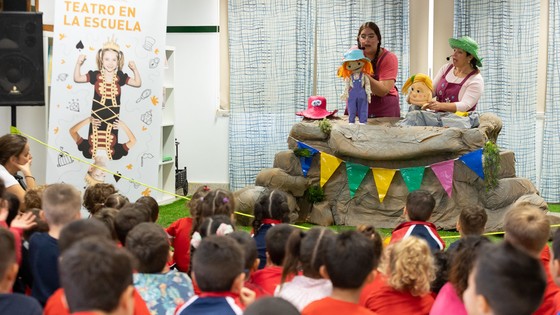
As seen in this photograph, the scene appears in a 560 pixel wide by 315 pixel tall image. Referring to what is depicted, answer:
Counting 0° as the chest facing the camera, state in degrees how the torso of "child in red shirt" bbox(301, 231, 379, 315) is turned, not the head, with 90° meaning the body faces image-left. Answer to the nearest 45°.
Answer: approximately 180°

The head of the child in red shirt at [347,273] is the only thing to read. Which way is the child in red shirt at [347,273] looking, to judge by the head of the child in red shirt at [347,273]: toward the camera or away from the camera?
away from the camera

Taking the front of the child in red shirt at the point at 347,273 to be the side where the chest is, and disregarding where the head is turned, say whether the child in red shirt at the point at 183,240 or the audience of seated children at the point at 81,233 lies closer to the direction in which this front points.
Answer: the child in red shirt

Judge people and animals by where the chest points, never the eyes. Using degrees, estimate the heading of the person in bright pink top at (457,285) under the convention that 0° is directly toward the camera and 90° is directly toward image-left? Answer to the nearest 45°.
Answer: approximately 225°

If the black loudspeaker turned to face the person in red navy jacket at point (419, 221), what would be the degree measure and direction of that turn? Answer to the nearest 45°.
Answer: approximately 45° to its left

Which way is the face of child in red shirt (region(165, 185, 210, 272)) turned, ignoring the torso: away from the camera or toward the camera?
away from the camera

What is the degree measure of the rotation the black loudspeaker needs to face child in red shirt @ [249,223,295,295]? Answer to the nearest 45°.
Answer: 0° — it already faces them

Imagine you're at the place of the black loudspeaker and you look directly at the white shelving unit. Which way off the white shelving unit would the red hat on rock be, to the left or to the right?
right

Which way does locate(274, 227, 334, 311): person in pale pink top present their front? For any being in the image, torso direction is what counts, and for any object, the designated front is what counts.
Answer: away from the camera

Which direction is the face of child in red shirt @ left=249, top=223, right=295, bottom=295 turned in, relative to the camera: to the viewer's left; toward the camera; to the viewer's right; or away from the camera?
away from the camera
